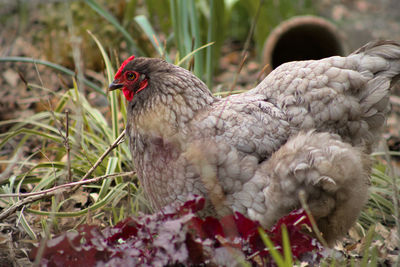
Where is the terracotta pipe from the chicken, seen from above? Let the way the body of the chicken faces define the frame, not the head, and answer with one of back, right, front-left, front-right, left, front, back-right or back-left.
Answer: right

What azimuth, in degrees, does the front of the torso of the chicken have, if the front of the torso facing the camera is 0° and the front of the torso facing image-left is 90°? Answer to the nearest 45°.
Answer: approximately 90°
